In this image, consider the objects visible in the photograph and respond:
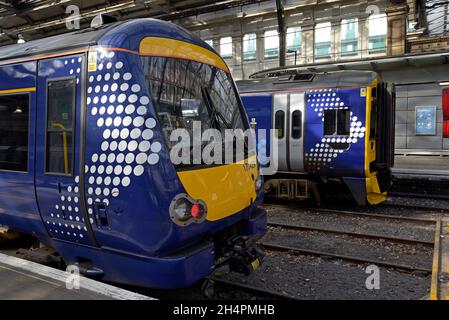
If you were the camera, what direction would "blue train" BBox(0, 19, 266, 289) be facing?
facing the viewer and to the right of the viewer

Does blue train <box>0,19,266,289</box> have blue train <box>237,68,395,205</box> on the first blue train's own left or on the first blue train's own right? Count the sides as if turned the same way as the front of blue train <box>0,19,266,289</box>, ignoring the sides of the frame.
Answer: on the first blue train's own left
